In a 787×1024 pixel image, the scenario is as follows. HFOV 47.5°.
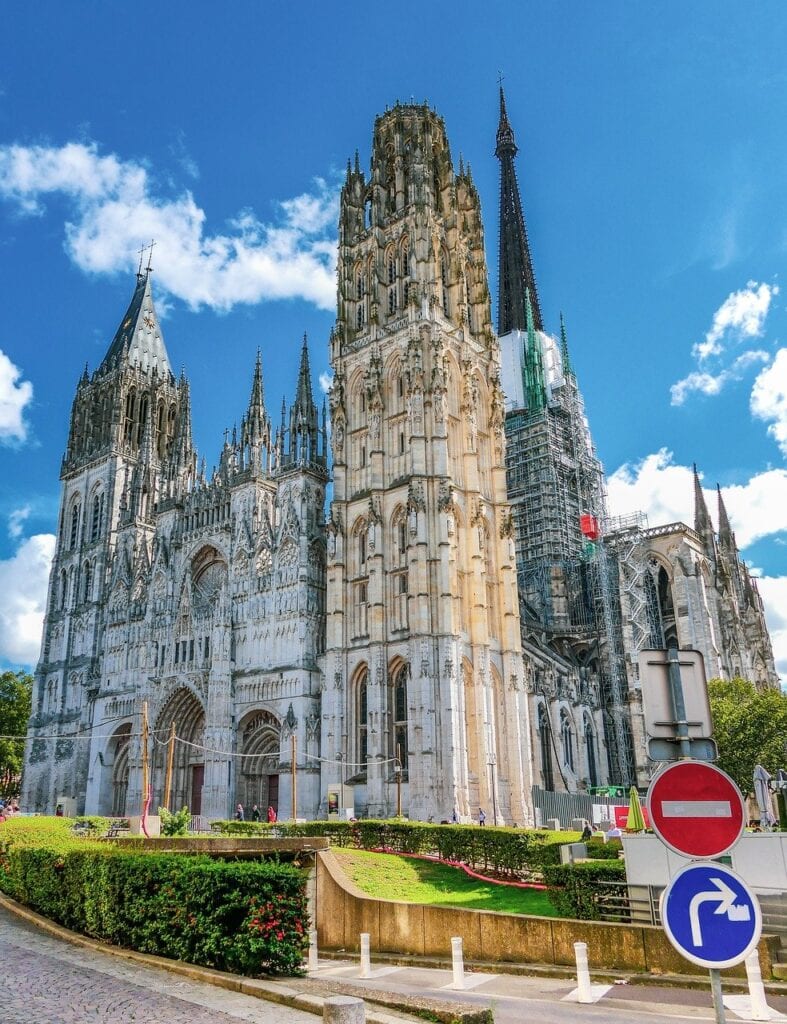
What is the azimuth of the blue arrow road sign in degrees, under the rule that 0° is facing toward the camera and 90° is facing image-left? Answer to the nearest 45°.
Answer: approximately 0°

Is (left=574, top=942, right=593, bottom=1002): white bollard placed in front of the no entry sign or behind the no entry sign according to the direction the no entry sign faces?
behind

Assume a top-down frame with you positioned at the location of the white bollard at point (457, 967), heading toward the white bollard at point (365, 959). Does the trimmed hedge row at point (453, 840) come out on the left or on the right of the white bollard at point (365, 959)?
right

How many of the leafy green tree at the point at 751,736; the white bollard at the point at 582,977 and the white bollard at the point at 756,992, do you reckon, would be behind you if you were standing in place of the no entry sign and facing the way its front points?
3

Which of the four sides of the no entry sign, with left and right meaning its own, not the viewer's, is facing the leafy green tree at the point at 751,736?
back

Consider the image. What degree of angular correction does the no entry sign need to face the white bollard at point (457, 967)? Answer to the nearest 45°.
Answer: approximately 135° to its right

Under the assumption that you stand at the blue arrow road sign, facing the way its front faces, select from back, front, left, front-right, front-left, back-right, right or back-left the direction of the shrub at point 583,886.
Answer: back

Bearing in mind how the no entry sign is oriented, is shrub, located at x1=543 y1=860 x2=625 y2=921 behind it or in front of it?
behind

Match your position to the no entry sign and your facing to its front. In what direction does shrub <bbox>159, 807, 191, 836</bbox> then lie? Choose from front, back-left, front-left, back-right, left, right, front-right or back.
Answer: back-right

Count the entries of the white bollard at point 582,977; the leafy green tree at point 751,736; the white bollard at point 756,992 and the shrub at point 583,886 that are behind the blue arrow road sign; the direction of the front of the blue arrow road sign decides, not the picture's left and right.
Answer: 4

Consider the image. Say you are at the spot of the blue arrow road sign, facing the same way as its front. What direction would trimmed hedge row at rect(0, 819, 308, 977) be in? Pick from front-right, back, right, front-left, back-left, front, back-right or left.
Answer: back-right

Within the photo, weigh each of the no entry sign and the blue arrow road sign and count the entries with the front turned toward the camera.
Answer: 2
